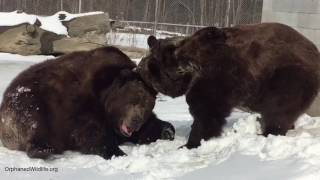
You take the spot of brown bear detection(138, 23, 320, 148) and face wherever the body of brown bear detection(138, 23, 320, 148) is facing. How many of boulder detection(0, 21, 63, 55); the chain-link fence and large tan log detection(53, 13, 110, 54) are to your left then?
0

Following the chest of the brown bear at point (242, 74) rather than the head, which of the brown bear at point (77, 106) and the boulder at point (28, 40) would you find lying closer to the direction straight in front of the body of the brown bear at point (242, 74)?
the brown bear

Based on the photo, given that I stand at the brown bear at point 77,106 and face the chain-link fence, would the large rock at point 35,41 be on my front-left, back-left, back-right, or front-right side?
front-left

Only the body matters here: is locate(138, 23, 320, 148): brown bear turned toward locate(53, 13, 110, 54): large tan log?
no

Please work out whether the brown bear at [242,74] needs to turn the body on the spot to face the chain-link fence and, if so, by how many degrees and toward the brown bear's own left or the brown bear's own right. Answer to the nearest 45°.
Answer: approximately 90° to the brown bear's own right

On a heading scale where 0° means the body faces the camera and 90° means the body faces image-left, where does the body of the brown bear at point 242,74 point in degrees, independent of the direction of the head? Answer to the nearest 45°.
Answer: approximately 90°

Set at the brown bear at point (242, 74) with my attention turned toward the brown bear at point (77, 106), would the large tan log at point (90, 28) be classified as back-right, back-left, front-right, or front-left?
front-right

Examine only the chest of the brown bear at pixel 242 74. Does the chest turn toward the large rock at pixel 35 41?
no

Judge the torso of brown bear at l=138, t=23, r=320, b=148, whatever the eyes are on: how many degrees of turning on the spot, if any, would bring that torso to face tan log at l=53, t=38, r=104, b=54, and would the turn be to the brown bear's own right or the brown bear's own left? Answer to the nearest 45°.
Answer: approximately 45° to the brown bear's own right

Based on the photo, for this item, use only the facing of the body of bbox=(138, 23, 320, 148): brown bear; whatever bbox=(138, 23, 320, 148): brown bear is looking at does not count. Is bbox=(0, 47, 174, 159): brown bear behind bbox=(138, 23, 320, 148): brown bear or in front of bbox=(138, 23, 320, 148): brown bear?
in front

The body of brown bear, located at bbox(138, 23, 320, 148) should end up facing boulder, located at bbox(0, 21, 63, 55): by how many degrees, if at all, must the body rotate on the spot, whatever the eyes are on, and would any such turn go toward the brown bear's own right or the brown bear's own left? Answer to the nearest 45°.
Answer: approximately 45° to the brown bear's own right
